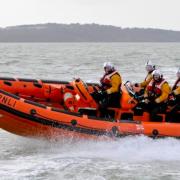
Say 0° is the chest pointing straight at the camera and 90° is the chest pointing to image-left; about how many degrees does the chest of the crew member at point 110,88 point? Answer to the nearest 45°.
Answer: approximately 45°

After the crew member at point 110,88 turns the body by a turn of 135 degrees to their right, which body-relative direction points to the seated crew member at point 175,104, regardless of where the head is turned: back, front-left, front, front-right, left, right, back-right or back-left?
right

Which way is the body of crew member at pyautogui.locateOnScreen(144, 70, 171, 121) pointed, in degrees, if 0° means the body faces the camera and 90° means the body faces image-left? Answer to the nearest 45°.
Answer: approximately 45°

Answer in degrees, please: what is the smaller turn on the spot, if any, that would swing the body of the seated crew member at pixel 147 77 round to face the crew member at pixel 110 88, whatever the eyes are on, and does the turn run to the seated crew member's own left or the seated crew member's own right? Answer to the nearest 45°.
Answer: approximately 45° to the seated crew member's own left

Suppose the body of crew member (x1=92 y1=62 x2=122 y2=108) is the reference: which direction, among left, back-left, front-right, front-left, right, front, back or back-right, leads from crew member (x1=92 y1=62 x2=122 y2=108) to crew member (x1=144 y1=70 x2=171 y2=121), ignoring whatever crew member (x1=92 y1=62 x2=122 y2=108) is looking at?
back-left

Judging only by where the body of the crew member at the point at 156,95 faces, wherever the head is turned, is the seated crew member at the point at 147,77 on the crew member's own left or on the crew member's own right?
on the crew member's own right

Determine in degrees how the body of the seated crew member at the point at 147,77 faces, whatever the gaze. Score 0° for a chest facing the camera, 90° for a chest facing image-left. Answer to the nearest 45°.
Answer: approximately 90°
